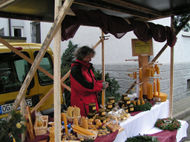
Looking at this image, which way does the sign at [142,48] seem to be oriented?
toward the camera

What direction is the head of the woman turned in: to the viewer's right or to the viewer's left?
to the viewer's right

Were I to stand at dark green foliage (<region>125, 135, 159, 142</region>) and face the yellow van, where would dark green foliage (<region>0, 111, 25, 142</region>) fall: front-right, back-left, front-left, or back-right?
front-left

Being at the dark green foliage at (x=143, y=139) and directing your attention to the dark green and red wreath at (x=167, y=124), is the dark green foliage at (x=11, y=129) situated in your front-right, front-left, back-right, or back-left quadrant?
back-left
